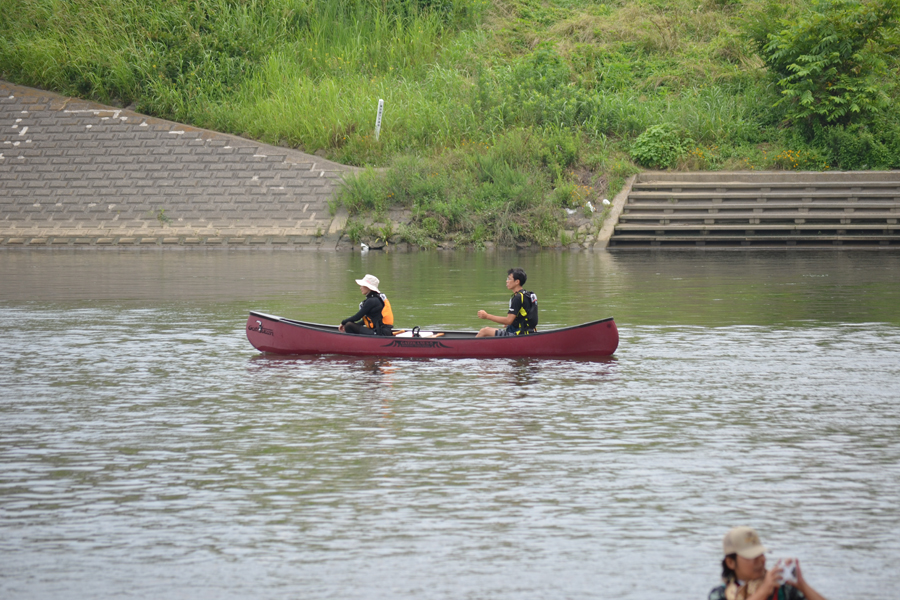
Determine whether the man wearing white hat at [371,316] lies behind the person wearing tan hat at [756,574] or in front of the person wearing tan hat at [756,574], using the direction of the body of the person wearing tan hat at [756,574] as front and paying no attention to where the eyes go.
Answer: behind

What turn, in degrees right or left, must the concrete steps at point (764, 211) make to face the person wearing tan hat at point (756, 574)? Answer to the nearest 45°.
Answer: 0° — it already faces them

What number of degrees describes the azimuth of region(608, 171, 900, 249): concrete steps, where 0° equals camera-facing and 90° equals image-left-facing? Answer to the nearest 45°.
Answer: approximately 0°

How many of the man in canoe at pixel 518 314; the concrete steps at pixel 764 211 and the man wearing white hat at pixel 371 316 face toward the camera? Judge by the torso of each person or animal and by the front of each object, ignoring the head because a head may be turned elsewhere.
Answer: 1

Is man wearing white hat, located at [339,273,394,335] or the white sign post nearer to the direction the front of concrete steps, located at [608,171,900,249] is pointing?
the man wearing white hat

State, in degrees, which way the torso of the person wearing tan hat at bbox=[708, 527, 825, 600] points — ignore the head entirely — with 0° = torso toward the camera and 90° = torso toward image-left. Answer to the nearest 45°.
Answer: approximately 315°

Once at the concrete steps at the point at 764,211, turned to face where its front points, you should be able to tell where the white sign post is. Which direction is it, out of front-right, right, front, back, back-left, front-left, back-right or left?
right

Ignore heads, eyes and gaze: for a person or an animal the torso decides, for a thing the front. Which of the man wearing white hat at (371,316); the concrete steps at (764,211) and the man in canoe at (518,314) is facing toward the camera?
the concrete steps

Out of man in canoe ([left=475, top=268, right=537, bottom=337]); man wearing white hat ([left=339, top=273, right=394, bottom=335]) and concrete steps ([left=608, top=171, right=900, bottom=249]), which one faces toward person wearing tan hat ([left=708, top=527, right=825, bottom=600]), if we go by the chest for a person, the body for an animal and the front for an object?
the concrete steps

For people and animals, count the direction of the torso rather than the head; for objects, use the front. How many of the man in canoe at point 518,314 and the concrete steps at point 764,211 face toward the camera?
1
